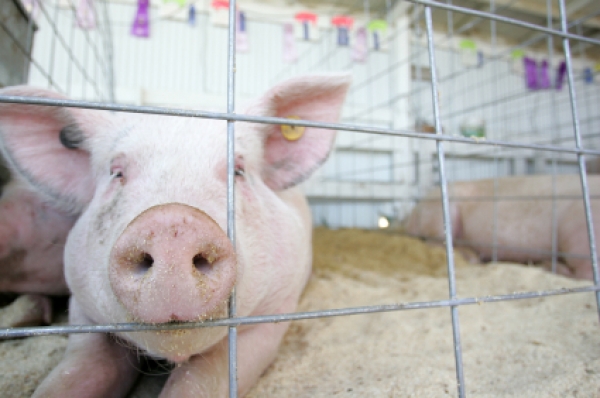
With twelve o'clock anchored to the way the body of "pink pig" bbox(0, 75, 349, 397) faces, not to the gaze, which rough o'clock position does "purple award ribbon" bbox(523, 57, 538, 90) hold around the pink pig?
The purple award ribbon is roughly at 8 o'clock from the pink pig.

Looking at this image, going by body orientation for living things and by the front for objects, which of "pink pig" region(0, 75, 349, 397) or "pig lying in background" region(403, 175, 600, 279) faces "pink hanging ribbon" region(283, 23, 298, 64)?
the pig lying in background

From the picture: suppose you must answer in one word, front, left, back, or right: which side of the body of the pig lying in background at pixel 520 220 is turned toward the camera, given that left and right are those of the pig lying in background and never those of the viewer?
left

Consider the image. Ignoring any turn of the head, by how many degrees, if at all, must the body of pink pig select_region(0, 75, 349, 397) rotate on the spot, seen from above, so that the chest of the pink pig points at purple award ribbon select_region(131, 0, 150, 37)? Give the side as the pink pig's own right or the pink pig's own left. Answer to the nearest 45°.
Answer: approximately 180°

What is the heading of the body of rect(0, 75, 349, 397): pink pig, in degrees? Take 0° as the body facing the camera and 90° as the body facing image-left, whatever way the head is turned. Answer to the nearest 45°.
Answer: approximately 0°

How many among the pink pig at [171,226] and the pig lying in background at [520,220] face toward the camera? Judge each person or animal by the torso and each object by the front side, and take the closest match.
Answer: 1

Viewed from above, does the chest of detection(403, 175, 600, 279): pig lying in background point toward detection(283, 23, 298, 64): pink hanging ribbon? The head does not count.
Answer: yes

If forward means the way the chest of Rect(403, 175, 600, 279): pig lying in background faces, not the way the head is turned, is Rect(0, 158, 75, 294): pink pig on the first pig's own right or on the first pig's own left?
on the first pig's own left

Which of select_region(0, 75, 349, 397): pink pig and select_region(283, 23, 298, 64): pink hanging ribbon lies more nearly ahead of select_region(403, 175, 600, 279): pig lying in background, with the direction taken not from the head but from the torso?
the pink hanging ribbon
